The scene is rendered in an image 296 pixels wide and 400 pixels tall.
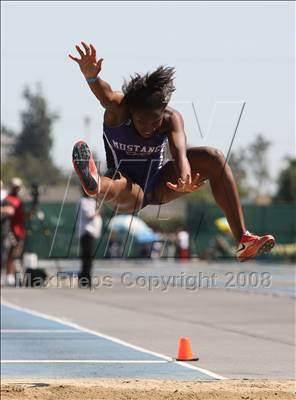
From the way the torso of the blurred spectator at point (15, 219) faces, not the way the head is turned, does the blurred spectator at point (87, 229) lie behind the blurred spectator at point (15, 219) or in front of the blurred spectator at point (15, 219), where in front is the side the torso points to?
behind

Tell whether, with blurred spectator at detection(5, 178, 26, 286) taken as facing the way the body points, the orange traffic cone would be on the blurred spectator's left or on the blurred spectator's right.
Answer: on the blurred spectator's left
